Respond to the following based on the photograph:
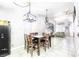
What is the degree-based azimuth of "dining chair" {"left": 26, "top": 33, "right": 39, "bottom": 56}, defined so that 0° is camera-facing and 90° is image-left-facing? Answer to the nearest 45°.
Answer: approximately 225°

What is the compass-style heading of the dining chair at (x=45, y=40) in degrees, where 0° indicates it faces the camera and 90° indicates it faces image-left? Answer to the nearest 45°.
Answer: approximately 135°

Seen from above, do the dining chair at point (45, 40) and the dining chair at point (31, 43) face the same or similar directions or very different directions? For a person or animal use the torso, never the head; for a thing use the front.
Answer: very different directions
